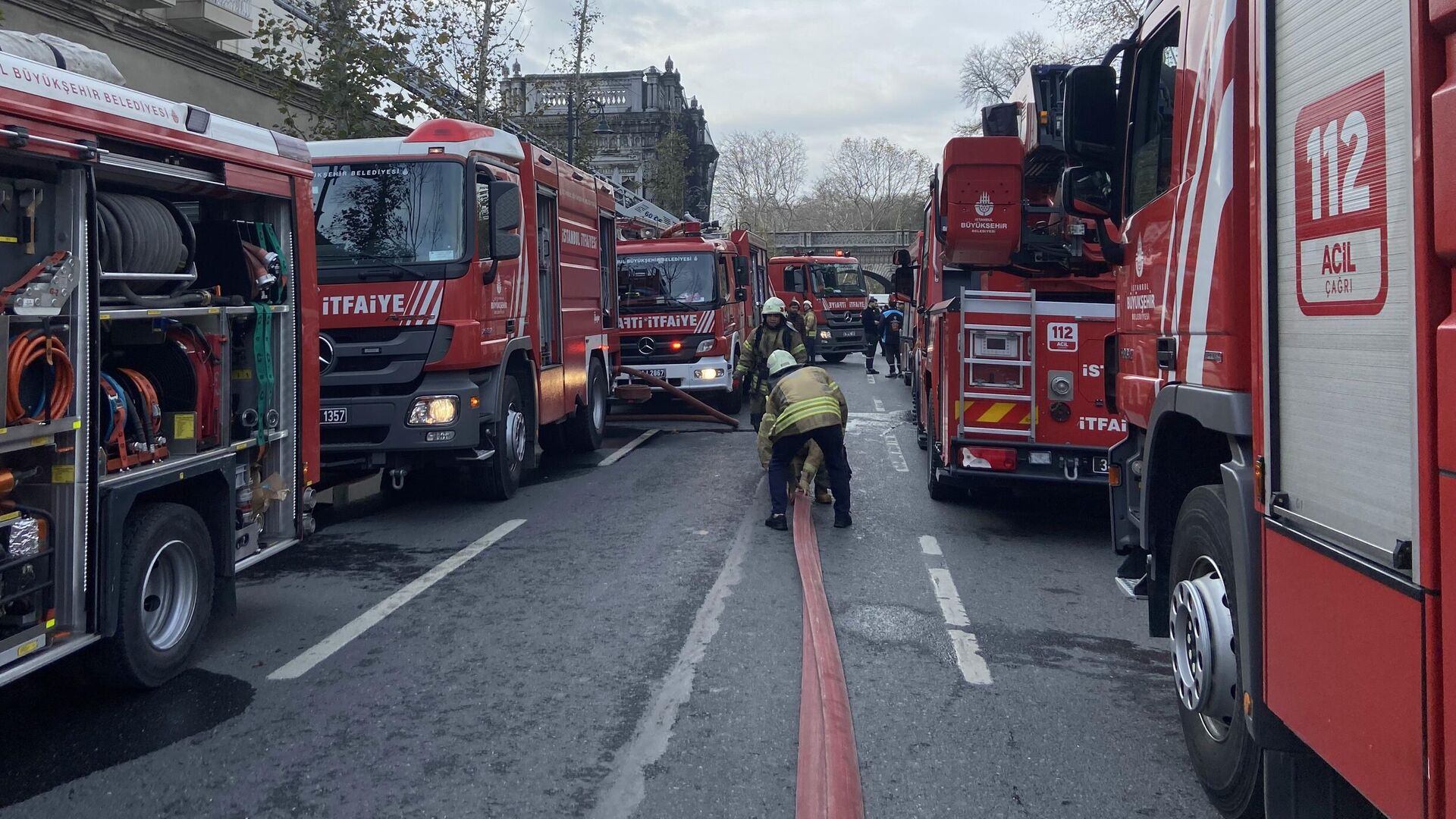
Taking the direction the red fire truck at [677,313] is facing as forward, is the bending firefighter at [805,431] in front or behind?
in front

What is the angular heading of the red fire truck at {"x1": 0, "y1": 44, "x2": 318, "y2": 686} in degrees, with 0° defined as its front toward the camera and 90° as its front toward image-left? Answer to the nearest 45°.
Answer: approximately 45°

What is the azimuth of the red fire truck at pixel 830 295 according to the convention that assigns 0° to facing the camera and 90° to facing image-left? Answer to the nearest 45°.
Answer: approximately 315°

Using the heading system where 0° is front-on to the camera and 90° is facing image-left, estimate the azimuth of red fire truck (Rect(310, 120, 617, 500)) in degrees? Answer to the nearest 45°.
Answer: approximately 45°

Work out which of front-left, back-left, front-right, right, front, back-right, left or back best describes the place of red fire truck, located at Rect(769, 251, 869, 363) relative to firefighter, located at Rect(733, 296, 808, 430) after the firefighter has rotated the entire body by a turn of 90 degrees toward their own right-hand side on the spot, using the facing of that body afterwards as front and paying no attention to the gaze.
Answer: right

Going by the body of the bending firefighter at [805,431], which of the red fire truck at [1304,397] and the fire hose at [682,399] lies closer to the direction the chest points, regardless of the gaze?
the fire hose

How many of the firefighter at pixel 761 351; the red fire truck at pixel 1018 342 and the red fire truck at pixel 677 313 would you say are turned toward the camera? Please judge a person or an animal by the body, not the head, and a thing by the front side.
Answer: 2

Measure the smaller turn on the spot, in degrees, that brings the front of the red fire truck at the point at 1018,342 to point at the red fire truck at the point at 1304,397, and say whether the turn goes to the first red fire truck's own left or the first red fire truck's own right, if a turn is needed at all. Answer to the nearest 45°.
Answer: approximately 180°

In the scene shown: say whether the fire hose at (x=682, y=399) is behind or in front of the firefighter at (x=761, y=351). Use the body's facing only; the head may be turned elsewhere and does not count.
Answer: behind

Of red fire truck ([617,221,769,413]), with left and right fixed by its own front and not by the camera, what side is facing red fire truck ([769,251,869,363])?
back

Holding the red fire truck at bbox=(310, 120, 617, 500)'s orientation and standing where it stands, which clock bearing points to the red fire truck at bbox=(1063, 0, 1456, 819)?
the red fire truck at bbox=(1063, 0, 1456, 819) is roughly at 10 o'clock from the red fire truck at bbox=(310, 120, 617, 500).

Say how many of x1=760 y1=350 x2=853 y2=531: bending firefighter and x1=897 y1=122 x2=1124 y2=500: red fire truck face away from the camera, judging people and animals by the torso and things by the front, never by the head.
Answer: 2
